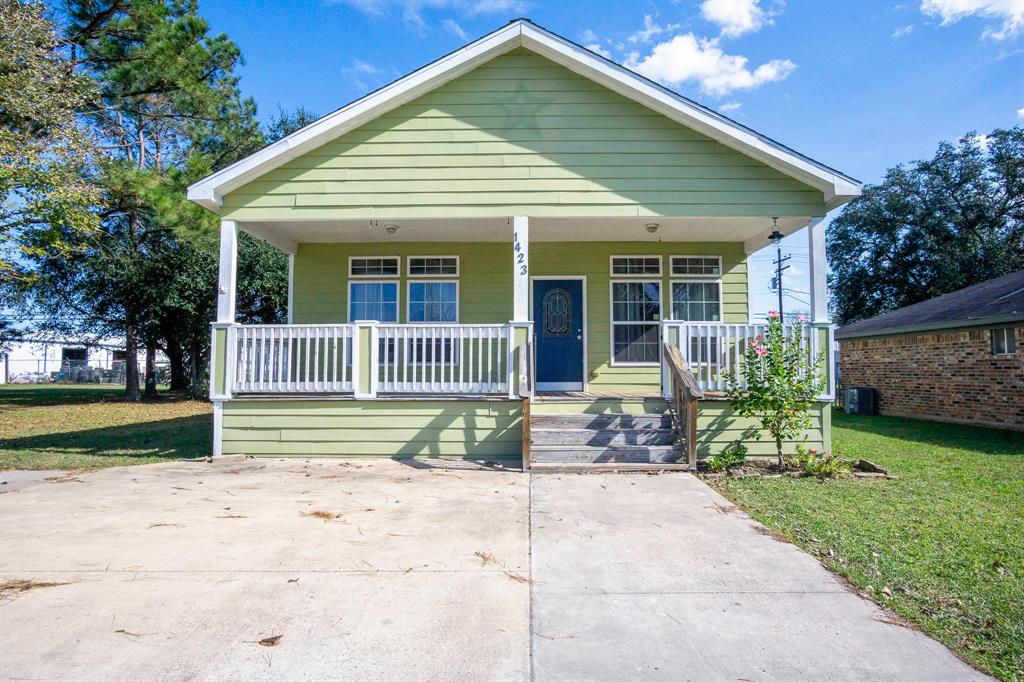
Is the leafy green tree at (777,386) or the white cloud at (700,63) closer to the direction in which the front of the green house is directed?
the leafy green tree

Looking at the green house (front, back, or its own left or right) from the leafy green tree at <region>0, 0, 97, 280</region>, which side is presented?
right

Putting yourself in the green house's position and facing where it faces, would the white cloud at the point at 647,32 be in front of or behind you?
behind

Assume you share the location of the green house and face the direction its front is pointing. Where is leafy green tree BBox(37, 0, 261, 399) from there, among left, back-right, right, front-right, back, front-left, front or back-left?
back-right

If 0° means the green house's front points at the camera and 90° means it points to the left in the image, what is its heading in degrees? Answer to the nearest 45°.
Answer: approximately 0°

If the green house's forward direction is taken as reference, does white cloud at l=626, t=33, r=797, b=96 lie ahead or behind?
behind
